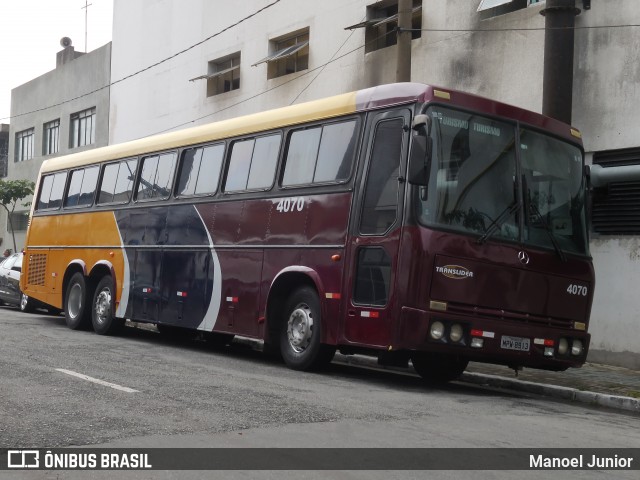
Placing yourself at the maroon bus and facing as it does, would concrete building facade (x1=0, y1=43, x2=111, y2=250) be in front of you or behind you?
behind

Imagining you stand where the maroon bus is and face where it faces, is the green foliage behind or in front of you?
behind

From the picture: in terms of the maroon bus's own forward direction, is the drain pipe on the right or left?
on its left
